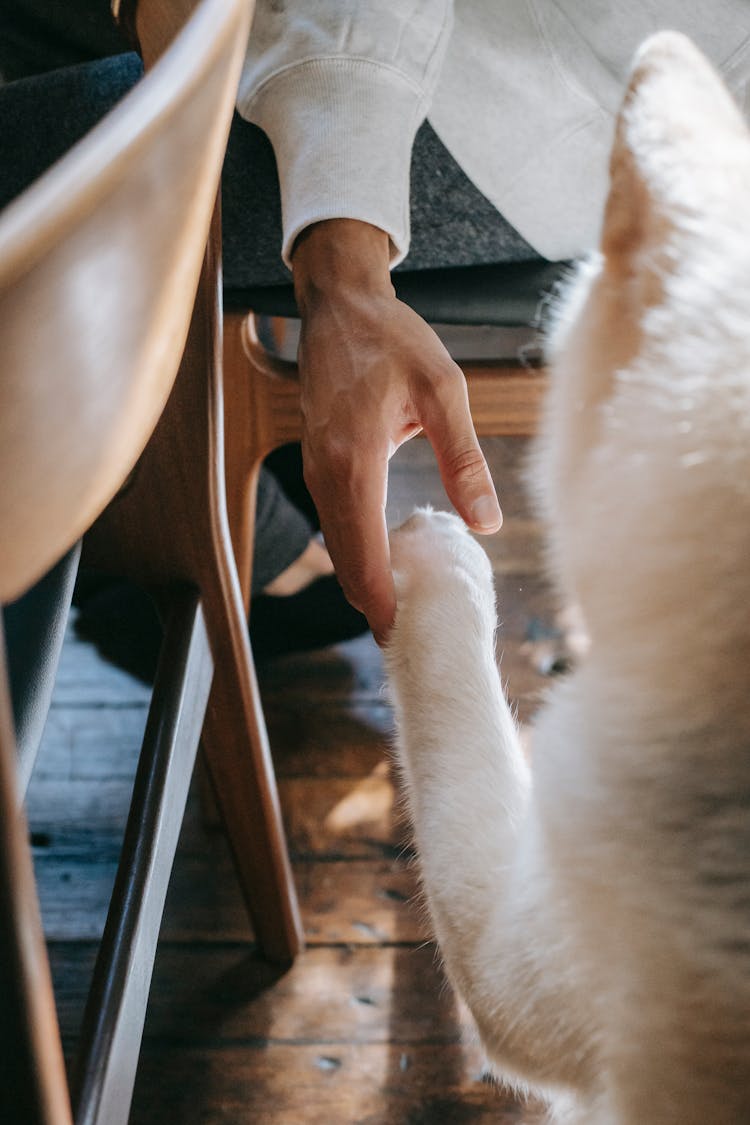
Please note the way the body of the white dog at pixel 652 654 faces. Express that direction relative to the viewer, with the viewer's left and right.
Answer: facing away from the viewer and to the left of the viewer
